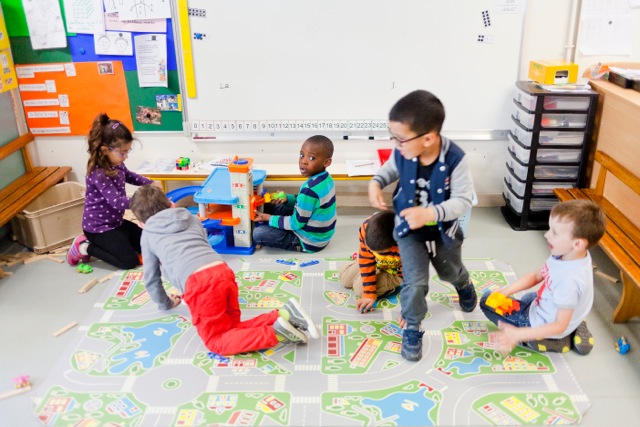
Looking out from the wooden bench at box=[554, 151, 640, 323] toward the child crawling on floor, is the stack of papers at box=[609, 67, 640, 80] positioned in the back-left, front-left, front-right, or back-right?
back-right

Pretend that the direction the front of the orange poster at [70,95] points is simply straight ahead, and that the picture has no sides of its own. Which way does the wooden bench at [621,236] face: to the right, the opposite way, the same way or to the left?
to the right

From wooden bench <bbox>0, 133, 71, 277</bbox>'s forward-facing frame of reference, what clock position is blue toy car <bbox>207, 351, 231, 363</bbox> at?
The blue toy car is roughly at 1 o'clock from the wooden bench.

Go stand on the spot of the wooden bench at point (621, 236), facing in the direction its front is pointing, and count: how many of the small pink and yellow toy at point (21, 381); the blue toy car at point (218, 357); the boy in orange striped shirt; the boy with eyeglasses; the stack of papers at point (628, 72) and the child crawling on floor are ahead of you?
5

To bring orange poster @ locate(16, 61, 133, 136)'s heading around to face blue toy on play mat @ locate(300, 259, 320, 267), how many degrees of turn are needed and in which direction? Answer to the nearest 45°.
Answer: approximately 45° to its left

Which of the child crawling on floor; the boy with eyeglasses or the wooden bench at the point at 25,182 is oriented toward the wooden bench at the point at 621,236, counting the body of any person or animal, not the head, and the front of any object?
the wooden bench at the point at 25,182

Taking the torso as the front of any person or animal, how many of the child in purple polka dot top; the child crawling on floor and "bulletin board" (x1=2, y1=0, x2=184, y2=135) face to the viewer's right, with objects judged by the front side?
1

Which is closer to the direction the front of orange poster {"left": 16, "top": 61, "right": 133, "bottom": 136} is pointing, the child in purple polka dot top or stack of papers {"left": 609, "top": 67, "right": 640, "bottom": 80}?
the child in purple polka dot top

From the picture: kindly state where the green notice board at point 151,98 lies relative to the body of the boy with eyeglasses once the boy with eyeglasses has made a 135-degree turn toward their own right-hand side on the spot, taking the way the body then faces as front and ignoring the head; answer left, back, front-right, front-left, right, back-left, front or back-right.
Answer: front-left

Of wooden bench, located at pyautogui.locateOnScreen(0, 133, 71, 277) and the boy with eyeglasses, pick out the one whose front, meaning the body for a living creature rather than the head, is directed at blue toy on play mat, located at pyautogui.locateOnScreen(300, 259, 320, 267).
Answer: the wooden bench

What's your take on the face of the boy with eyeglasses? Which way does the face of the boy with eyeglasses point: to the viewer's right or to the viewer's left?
to the viewer's left

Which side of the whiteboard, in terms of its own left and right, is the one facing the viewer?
front

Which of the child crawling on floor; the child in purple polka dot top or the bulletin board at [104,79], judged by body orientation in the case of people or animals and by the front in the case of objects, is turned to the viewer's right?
the child in purple polka dot top

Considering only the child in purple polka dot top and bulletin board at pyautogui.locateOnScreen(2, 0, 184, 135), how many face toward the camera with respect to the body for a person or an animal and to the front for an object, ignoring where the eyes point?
1

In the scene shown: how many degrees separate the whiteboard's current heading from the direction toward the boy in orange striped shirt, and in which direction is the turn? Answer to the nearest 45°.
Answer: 0° — it already faces them

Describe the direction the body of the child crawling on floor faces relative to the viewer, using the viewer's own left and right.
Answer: facing away from the viewer and to the left of the viewer

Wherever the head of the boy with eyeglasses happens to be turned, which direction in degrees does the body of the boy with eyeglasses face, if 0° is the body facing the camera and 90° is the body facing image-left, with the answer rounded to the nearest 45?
approximately 45°

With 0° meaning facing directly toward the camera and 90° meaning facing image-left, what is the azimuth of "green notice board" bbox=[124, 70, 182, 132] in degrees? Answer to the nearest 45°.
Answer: approximately 0°

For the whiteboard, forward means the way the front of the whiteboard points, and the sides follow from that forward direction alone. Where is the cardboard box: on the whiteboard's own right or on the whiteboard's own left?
on the whiteboard's own left

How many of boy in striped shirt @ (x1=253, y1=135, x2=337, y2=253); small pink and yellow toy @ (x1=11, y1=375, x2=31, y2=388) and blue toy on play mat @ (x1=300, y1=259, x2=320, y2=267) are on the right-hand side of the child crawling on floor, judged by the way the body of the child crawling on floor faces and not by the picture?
2

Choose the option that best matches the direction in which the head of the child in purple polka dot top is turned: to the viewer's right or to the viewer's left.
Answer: to the viewer's right
